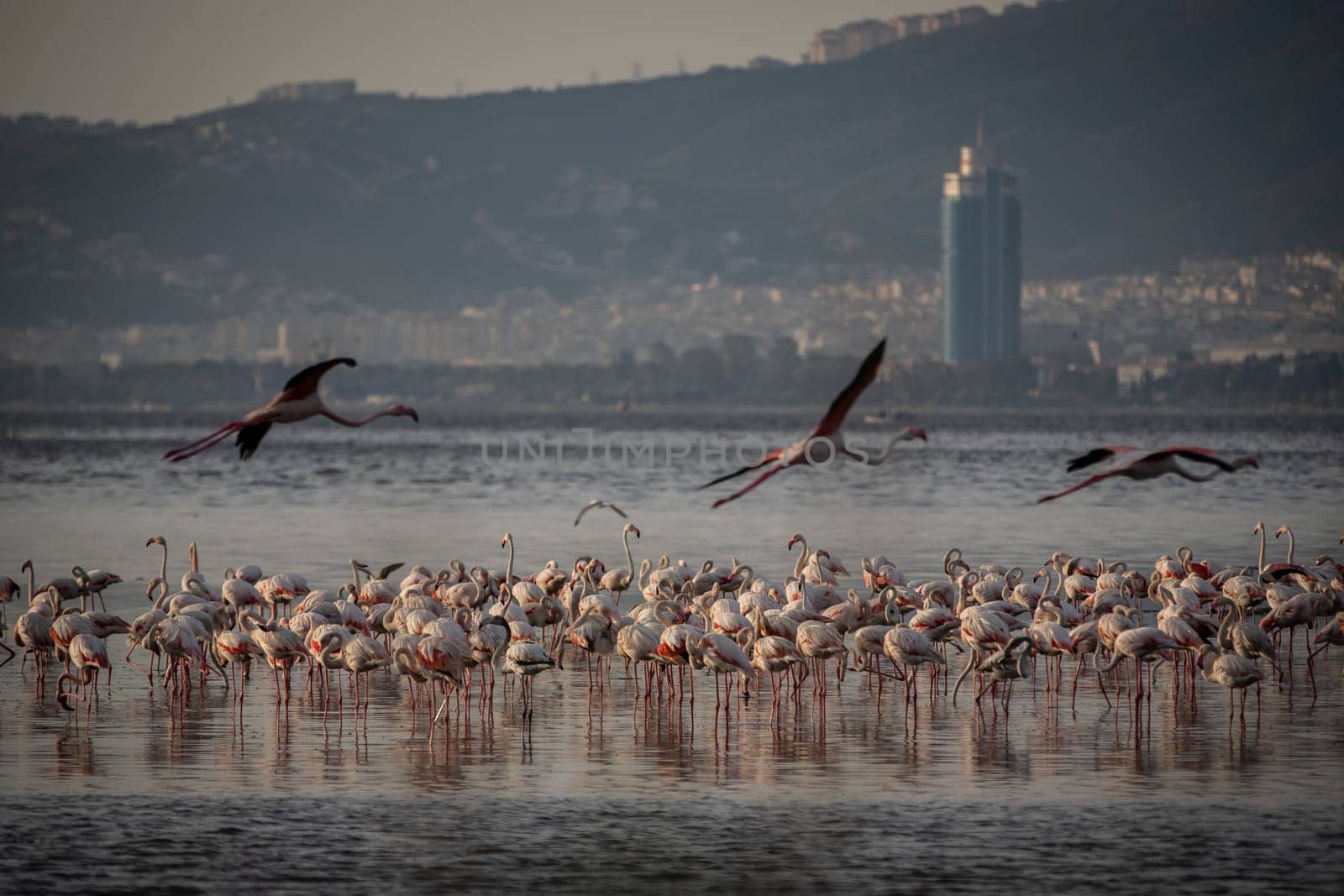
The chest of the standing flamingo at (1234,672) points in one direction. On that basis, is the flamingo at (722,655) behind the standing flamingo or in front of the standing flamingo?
in front

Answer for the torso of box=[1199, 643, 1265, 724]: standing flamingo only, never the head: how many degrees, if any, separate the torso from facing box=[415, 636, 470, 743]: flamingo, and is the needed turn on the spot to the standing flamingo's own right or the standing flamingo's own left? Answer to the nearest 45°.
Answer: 0° — it already faces it

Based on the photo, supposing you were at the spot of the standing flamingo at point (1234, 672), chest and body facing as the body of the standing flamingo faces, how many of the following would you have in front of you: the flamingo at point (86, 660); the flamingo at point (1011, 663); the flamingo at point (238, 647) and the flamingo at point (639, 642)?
4

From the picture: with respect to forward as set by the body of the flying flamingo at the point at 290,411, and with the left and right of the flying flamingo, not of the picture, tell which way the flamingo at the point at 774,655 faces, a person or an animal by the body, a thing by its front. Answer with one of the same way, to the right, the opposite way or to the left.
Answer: the opposite way

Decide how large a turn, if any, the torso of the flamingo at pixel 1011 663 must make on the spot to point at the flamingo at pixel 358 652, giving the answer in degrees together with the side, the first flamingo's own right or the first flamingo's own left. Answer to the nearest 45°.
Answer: approximately 180°

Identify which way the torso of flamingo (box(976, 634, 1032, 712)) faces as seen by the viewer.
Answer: to the viewer's right

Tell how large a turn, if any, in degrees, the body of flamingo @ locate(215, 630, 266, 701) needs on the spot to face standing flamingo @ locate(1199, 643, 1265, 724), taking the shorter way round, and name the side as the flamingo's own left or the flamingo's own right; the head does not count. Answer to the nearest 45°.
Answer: approximately 180°

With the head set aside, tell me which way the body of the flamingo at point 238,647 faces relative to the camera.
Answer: to the viewer's left

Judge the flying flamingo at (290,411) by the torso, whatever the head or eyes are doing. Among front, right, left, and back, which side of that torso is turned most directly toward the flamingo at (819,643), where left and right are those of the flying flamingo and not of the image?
front

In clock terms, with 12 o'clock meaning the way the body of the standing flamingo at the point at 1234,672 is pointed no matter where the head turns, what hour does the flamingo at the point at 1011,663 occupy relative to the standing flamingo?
The flamingo is roughly at 12 o'clock from the standing flamingo.

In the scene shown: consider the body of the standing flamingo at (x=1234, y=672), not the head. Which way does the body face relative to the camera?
to the viewer's left

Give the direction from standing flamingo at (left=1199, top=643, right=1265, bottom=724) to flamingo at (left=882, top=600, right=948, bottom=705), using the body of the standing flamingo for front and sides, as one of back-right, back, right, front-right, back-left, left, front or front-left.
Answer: front

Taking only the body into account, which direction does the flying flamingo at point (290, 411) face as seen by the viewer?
to the viewer's right
